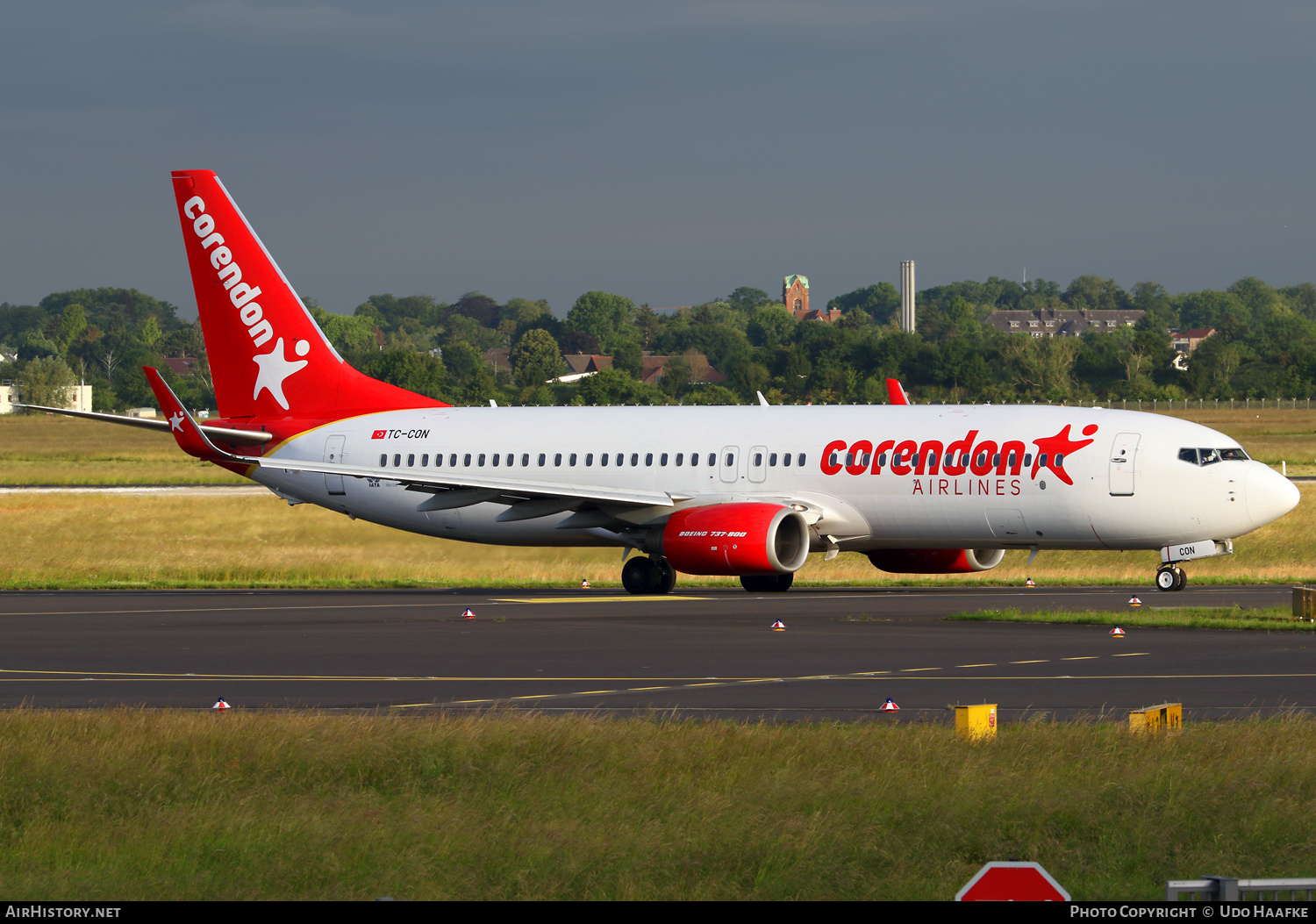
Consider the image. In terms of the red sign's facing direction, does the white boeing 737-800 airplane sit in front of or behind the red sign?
behind

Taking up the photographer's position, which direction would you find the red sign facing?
facing the viewer

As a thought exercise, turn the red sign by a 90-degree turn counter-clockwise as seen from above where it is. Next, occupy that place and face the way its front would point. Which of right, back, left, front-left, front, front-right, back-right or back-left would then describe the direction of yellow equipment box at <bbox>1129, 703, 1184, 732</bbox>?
left

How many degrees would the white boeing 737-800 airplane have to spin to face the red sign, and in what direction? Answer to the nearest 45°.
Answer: approximately 45° to its right

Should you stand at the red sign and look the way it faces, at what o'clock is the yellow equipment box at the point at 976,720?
The yellow equipment box is roughly at 6 o'clock from the red sign.

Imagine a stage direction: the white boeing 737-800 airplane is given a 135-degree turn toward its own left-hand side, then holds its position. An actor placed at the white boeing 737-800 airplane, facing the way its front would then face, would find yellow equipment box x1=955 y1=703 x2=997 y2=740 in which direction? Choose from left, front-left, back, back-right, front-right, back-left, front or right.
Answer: back

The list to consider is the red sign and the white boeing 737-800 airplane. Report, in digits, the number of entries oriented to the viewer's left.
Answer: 0

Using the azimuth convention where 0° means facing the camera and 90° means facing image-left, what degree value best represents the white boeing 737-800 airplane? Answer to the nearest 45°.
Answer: approximately 315°
